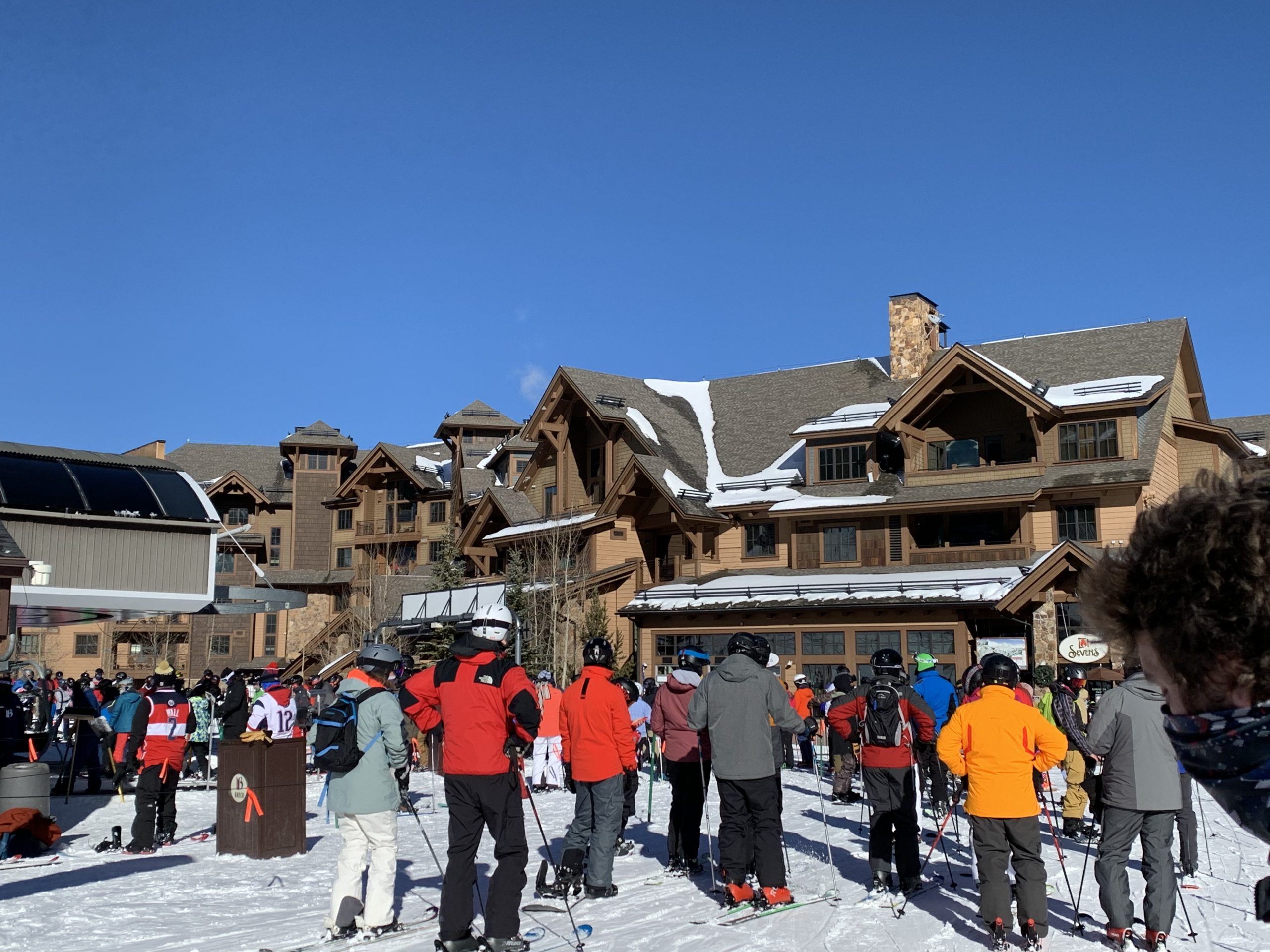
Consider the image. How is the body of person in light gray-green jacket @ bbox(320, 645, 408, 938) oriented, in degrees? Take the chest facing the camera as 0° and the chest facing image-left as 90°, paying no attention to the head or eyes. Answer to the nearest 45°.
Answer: approximately 225°

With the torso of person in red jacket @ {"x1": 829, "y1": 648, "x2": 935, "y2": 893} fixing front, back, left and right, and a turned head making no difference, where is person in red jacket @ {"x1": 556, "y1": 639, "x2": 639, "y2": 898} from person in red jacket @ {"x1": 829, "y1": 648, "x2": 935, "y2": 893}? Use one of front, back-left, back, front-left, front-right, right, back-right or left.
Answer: left

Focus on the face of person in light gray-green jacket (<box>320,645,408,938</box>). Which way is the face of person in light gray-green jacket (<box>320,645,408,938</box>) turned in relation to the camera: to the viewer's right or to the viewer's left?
to the viewer's right

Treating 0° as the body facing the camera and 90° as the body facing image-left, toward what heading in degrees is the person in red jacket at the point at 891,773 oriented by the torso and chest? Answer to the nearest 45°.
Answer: approximately 180°

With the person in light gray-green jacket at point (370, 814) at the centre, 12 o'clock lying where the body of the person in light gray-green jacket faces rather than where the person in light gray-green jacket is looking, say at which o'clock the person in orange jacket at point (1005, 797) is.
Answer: The person in orange jacket is roughly at 2 o'clock from the person in light gray-green jacket.

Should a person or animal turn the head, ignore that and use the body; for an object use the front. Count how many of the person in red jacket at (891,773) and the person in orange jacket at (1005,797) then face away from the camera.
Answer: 2

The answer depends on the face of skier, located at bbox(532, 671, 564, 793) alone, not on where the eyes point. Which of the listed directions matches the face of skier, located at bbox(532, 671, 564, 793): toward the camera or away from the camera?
away from the camera

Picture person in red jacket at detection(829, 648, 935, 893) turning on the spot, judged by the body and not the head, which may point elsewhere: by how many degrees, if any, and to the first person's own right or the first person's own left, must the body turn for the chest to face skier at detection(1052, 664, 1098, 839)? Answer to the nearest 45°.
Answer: approximately 45° to the first person's own right

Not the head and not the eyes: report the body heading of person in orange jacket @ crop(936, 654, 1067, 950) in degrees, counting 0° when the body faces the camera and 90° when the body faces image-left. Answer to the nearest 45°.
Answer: approximately 180°

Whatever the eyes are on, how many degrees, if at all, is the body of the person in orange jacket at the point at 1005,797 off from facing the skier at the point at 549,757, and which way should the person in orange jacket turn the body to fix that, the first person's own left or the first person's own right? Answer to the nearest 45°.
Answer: approximately 45° to the first person's own left

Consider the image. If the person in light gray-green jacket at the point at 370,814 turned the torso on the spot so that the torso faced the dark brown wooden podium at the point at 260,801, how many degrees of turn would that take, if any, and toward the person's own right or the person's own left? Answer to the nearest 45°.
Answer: approximately 45° to the person's own left
